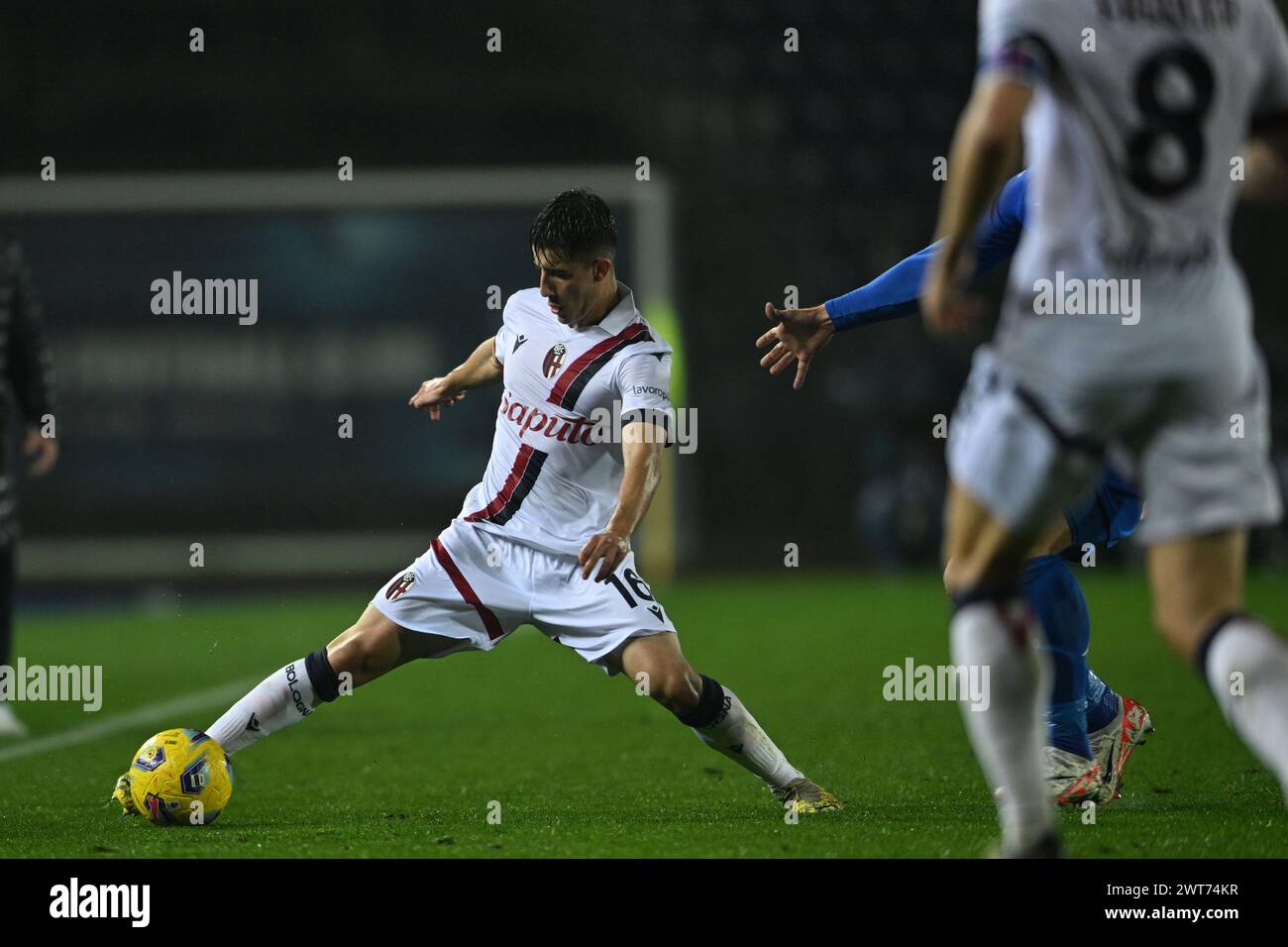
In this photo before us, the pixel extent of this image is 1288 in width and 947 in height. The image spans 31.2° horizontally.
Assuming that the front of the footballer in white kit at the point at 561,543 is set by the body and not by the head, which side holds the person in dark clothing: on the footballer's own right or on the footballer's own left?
on the footballer's own right

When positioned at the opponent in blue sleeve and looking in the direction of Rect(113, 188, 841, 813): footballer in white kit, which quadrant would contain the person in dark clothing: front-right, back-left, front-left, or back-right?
front-right

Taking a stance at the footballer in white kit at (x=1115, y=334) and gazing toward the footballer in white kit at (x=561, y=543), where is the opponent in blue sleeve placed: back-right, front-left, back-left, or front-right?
front-right

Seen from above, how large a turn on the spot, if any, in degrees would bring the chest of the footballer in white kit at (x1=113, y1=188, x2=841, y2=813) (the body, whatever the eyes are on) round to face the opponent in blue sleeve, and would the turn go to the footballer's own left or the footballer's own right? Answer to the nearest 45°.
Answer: approximately 135° to the footballer's own left

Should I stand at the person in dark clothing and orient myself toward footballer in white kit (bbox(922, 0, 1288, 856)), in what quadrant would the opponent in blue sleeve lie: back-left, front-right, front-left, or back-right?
front-left

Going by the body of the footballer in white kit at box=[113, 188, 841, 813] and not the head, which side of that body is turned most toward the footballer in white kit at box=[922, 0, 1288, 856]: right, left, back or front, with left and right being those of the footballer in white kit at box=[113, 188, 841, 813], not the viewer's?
left
